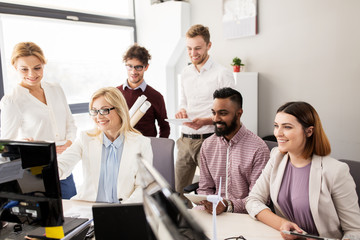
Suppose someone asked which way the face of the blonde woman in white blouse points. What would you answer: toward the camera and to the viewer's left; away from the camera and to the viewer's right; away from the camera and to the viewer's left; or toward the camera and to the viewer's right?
toward the camera and to the viewer's right

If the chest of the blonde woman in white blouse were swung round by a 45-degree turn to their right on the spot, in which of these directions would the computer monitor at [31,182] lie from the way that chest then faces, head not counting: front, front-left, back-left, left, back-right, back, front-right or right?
front

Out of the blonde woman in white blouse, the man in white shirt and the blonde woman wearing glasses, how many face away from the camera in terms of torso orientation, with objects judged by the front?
0

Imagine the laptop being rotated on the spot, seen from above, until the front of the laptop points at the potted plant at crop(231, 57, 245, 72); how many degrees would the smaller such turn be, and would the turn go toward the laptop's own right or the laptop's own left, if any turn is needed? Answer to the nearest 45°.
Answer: approximately 45° to the laptop's own right

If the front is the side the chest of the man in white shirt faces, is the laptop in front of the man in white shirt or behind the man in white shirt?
in front

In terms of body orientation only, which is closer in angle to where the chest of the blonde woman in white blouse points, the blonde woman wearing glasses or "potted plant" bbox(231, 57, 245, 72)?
the blonde woman wearing glasses

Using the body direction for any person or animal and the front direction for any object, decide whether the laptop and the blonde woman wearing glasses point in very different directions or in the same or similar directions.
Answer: very different directions

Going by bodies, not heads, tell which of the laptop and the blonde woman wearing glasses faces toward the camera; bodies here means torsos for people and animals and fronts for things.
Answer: the blonde woman wearing glasses

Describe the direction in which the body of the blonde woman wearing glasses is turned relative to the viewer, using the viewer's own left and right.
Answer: facing the viewer

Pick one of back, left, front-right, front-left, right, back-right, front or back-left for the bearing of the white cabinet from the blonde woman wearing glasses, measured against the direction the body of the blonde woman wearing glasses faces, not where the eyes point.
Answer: back-left

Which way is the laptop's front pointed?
away from the camera

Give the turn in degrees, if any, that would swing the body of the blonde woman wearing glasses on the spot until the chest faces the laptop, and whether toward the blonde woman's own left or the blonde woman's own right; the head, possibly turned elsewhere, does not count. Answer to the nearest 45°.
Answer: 0° — they already face it

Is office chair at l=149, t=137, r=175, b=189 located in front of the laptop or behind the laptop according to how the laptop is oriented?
in front
